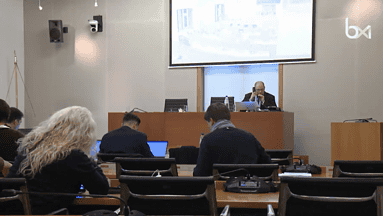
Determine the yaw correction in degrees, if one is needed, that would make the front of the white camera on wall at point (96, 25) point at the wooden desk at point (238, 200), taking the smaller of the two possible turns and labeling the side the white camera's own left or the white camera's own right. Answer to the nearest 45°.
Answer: approximately 45° to the white camera's own left

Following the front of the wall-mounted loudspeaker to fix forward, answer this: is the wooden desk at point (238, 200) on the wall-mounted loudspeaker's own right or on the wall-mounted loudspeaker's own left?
on the wall-mounted loudspeaker's own left

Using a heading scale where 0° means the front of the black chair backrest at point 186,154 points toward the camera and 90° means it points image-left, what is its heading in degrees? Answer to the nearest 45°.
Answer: approximately 180°

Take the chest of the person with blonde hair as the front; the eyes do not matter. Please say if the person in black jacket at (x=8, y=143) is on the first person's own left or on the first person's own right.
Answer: on the first person's own left

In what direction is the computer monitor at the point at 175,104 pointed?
away from the camera

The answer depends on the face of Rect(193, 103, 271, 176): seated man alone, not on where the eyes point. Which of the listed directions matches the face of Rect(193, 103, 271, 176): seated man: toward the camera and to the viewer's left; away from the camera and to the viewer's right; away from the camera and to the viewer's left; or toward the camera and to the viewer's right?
away from the camera and to the viewer's left

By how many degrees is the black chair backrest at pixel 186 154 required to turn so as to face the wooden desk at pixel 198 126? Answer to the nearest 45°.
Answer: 0° — it already faces it

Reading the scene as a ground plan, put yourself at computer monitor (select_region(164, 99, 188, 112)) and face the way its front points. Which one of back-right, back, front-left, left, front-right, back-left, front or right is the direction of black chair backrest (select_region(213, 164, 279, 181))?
back
